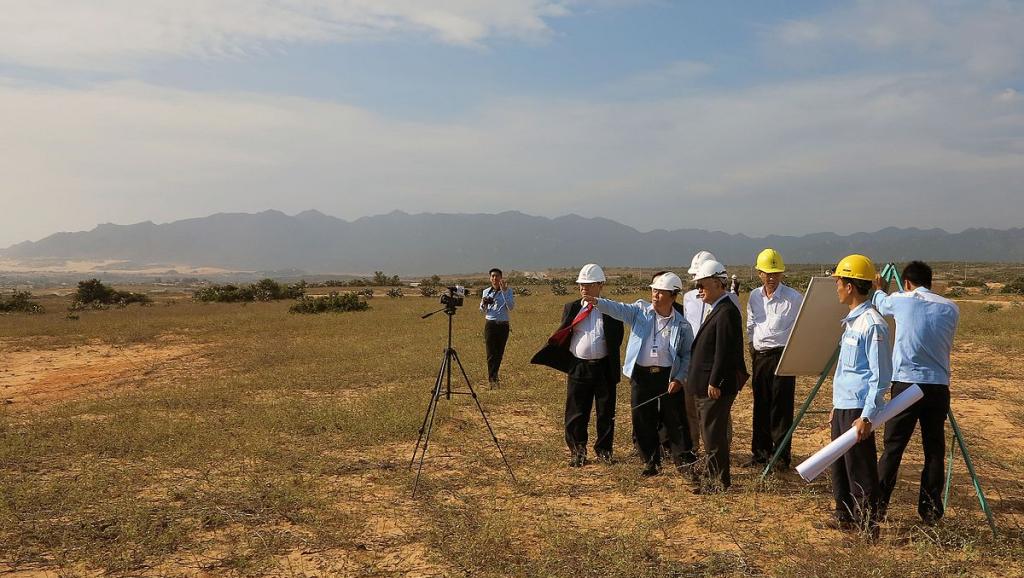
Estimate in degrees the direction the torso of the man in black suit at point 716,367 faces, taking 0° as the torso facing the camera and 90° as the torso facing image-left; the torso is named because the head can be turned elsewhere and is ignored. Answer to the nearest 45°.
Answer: approximately 90°

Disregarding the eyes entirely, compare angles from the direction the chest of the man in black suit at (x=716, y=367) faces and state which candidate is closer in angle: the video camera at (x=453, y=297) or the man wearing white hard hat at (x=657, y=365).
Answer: the video camera

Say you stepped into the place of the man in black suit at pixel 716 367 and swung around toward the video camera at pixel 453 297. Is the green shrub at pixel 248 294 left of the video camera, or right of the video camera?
right

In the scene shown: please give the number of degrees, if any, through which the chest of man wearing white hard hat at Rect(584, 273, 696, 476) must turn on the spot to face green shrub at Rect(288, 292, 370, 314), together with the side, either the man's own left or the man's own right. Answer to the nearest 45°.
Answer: approximately 90° to the man's own right

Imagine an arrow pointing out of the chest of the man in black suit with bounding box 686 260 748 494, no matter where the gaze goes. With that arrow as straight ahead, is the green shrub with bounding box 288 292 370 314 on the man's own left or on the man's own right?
on the man's own right

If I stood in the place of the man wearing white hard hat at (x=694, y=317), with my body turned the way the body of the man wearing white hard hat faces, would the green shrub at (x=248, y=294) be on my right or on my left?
on my right

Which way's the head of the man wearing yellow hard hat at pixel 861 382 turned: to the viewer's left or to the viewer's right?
to the viewer's left

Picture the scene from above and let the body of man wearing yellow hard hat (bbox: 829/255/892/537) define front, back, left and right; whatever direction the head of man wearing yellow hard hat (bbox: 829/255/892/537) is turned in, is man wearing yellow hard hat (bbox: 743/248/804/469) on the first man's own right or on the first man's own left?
on the first man's own right

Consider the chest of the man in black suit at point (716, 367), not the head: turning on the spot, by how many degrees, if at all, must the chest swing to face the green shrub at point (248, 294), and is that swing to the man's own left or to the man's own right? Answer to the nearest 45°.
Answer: approximately 45° to the man's own right

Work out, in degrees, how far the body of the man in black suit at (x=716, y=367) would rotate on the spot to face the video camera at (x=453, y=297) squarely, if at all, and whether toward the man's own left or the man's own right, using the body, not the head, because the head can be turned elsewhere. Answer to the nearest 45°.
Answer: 0° — they already face it

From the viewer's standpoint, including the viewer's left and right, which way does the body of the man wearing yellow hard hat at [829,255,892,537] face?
facing to the left of the viewer

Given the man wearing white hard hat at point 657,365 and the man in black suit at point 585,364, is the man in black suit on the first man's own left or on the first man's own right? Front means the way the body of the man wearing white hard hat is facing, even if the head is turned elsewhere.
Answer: on the first man's own right

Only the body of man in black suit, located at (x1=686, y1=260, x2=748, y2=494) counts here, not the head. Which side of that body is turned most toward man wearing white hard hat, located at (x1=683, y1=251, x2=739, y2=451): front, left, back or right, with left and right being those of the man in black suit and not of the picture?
right
